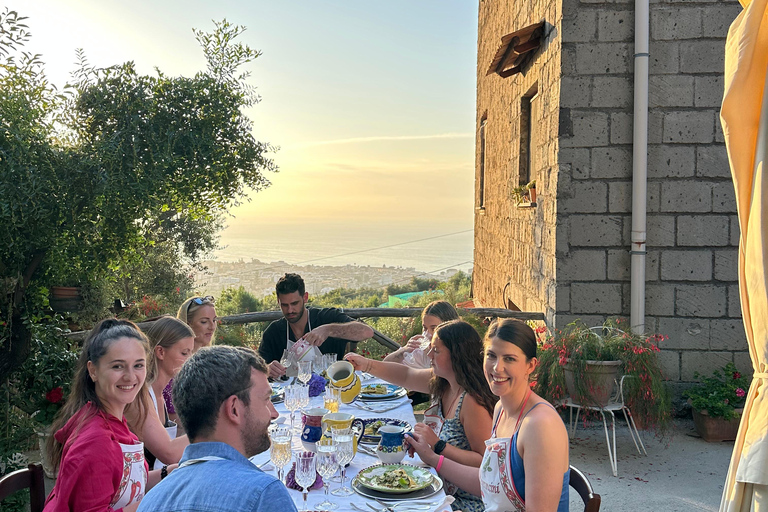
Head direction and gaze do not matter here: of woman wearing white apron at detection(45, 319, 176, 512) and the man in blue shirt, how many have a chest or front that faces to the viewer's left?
0

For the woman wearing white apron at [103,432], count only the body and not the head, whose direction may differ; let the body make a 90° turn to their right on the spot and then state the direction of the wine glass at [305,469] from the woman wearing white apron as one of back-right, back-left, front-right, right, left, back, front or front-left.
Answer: left

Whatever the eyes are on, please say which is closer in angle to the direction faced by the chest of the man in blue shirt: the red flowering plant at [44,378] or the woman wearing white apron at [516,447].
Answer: the woman wearing white apron

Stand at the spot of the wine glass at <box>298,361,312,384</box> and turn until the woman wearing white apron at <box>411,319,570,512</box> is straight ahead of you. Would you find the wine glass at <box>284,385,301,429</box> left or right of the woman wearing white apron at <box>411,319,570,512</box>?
right

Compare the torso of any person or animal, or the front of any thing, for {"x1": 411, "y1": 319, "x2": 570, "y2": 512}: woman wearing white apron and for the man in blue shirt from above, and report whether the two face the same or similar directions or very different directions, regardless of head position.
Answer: very different directions

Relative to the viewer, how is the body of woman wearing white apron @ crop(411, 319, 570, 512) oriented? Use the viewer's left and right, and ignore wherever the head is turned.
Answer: facing the viewer and to the left of the viewer

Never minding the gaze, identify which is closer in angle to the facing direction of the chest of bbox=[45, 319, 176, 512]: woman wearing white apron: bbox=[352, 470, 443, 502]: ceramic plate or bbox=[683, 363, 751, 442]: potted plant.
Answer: the ceramic plate

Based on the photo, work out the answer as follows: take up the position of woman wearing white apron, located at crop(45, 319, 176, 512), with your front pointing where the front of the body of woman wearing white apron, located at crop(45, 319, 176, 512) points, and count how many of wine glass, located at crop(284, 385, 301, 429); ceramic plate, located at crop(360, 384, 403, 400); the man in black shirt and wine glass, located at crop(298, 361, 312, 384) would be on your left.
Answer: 4

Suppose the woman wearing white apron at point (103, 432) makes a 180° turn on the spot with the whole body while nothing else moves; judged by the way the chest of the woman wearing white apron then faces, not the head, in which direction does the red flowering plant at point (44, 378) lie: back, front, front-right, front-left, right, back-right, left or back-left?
front-right

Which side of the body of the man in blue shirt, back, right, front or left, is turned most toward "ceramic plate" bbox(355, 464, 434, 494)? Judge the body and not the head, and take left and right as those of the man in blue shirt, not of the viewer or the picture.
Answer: front

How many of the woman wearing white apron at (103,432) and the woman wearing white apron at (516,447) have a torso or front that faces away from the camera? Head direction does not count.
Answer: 0

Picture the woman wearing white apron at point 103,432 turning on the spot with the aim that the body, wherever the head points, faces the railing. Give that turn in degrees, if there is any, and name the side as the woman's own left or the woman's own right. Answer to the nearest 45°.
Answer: approximately 90° to the woman's own left

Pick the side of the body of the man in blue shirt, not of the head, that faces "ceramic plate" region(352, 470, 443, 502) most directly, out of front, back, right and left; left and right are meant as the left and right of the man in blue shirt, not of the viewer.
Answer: front

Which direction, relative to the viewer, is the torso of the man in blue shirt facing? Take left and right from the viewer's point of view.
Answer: facing away from the viewer and to the right of the viewer
